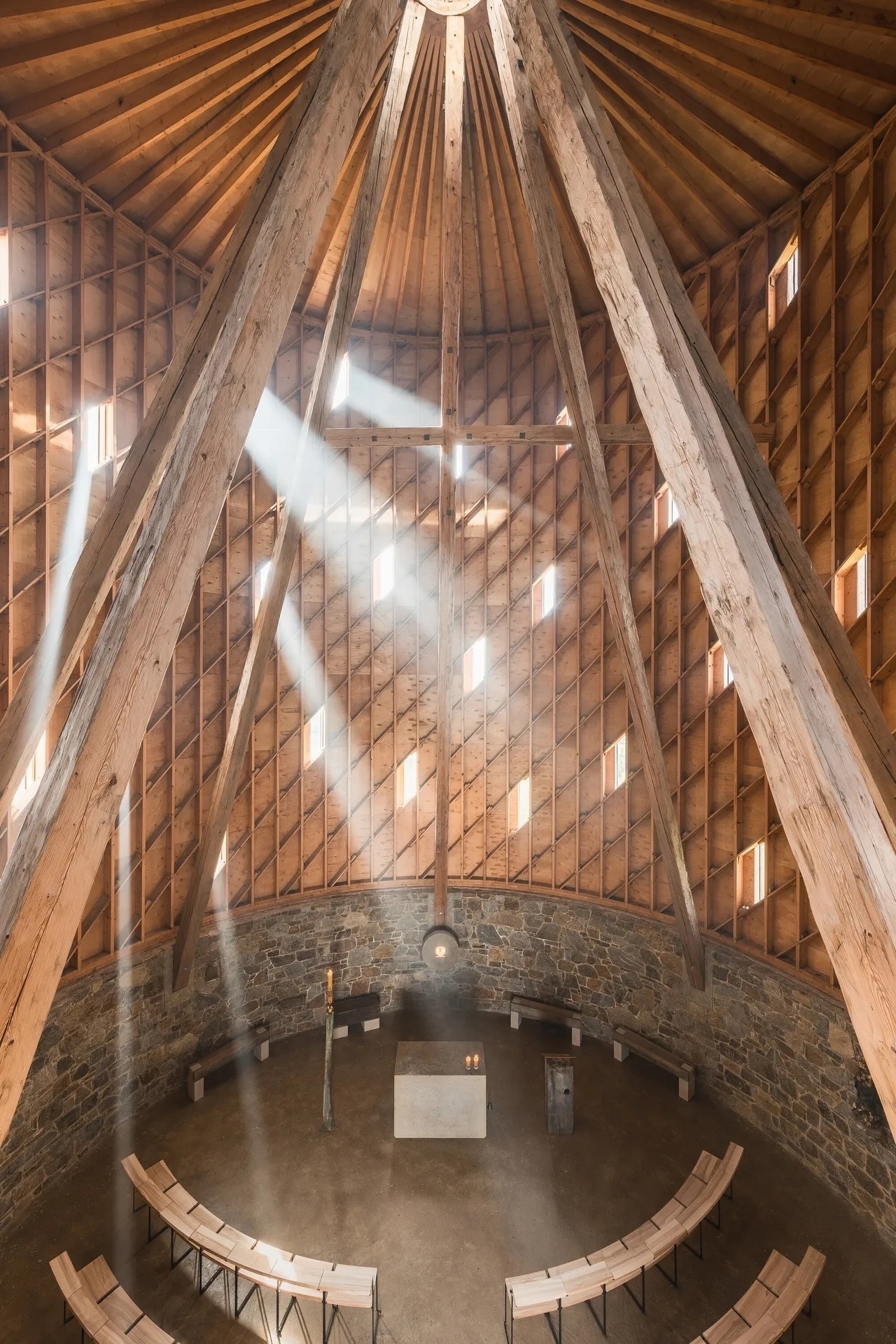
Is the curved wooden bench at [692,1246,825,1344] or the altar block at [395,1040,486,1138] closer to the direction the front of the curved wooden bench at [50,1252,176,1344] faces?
the altar block

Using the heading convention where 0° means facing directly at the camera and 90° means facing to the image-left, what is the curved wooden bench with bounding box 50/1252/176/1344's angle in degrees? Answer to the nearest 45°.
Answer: approximately 225°

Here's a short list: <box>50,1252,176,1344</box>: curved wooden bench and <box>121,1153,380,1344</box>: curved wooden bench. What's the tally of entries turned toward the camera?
0

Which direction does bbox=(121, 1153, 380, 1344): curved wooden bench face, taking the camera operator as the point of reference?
facing away from the viewer and to the right of the viewer

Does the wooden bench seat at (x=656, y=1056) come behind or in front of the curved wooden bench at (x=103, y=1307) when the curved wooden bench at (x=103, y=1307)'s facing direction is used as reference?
in front

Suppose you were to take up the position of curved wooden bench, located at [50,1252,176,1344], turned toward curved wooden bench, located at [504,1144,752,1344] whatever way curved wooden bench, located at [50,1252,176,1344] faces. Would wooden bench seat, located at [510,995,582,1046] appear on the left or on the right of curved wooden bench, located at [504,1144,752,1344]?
left

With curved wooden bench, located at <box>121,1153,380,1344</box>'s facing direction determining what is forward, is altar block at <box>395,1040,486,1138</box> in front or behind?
in front

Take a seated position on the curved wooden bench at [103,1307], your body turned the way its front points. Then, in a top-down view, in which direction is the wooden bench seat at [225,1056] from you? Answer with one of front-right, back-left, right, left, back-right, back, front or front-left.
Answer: front-left

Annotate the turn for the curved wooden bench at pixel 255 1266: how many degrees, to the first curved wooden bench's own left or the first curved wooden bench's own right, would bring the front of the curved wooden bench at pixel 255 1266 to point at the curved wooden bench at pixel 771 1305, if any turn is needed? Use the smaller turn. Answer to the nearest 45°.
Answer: approximately 45° to the first curved wooden bench's own right
